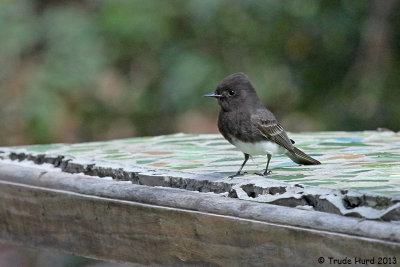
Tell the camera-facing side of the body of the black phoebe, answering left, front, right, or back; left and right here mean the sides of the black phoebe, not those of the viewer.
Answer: left

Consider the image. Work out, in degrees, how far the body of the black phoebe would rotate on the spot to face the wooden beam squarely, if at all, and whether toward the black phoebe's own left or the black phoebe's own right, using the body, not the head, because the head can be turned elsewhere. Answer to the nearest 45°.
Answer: approximately 45° to the black phoebe's own left
